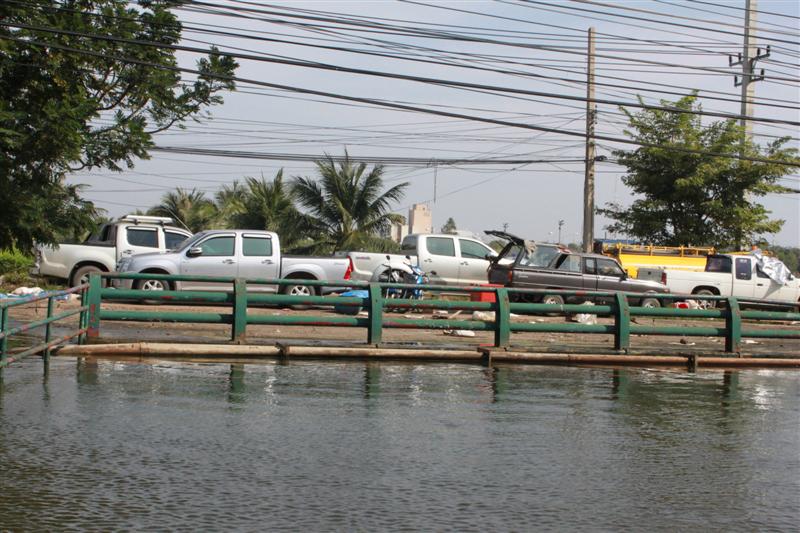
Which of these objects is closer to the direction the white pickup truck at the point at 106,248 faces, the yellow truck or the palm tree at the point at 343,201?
the yellow truck

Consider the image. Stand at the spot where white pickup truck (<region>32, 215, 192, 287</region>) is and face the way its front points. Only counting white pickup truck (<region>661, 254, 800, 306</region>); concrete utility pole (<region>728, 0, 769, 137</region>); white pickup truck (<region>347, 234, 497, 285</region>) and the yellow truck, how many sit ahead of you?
4

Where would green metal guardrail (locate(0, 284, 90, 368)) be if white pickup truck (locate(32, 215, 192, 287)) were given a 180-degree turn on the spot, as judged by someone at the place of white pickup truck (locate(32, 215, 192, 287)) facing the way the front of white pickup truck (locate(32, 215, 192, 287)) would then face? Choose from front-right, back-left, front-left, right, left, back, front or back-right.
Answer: left

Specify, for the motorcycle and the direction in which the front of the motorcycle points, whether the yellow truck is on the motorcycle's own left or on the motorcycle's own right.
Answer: on the motorcycle's own left

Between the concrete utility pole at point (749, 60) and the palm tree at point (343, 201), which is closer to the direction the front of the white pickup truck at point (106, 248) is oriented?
the concrete utility pole

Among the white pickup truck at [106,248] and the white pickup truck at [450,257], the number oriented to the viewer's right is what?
2

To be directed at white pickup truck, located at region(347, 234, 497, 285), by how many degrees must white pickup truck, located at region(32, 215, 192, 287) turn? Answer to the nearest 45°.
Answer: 0° — it already faces it

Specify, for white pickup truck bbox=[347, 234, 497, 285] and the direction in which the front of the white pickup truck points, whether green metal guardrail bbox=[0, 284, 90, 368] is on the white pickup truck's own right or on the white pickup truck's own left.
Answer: on the white pickup truck's own right

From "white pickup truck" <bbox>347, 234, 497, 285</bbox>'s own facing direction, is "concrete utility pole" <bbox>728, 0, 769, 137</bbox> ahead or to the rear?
ahead

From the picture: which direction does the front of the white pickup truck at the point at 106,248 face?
to the viewer's right

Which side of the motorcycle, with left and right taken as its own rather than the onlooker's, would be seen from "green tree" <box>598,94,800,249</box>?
left

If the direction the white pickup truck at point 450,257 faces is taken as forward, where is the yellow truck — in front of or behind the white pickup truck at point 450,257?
in front

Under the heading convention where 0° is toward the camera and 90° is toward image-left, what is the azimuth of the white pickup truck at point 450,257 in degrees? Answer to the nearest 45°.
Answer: approximately 270°

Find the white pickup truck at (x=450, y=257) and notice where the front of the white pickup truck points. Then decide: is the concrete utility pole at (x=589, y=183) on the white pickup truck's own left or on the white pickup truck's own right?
on the white pickup truck's own left

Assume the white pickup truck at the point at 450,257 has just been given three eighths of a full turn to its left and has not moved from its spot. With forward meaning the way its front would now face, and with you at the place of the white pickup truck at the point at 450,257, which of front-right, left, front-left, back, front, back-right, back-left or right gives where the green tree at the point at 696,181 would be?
right
